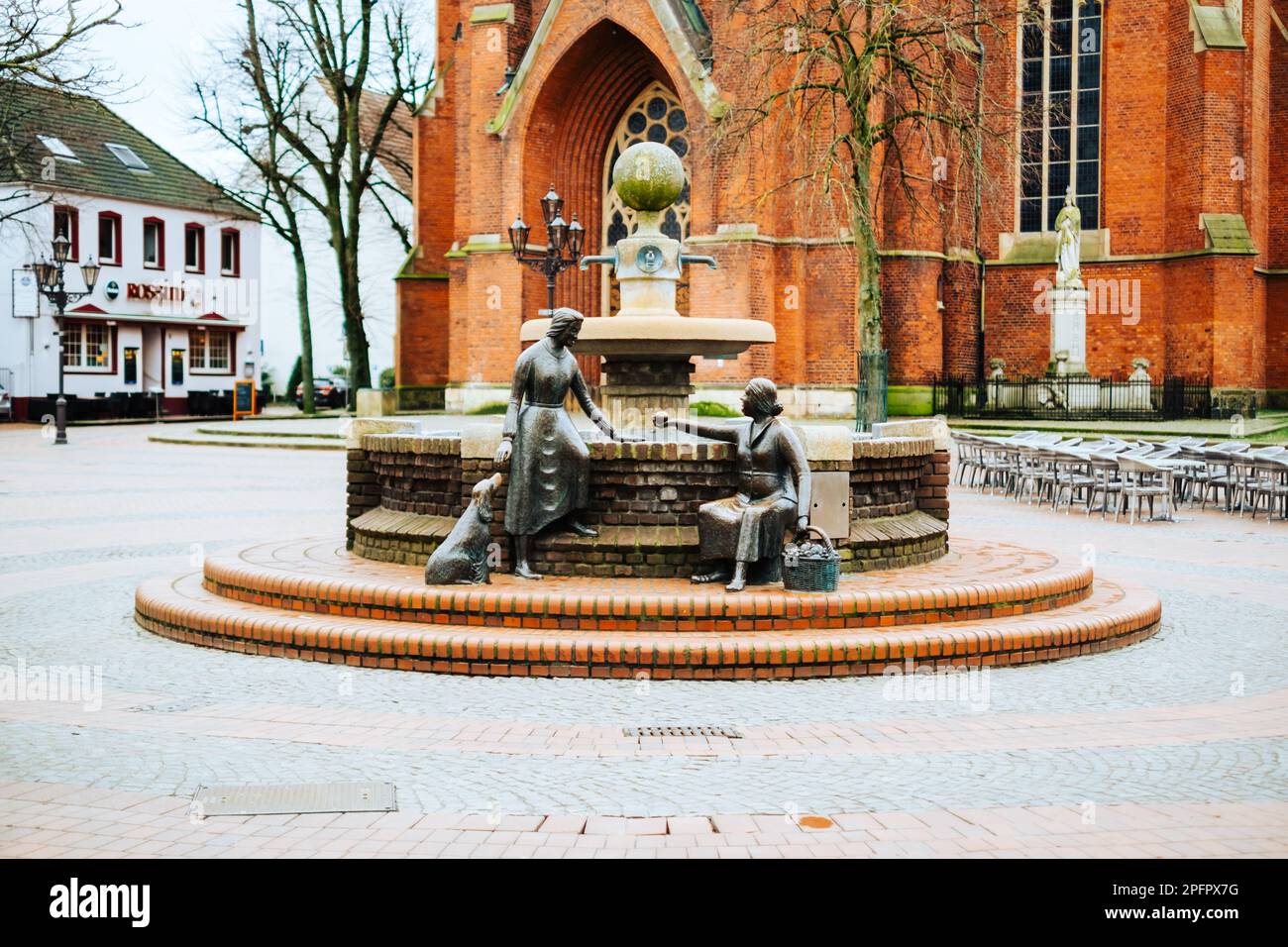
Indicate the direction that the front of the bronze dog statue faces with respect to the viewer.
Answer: facing to the right of the viewer

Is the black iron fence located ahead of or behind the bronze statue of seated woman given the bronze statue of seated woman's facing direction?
behind

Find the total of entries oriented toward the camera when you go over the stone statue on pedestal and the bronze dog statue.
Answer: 1

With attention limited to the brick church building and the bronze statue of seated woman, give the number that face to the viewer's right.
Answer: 0

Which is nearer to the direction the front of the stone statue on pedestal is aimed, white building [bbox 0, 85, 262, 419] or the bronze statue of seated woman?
the bronze statue of seated woman

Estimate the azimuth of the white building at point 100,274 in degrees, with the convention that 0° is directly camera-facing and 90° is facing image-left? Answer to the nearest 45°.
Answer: approximately 315°

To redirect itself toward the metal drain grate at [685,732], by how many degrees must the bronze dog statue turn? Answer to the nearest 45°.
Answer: approximately 90° to its right

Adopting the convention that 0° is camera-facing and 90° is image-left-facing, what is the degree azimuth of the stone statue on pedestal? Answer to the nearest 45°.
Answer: approximately 0°

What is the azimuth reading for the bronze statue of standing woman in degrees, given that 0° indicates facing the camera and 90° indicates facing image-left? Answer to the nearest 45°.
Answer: approximately 315°
